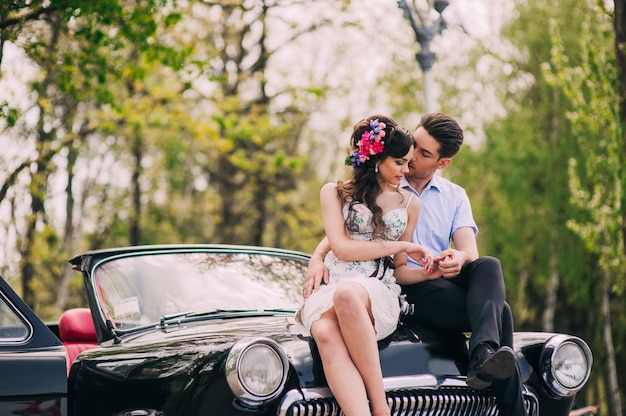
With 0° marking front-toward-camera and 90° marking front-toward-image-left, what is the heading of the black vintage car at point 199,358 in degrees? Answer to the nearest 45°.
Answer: approximately 315°

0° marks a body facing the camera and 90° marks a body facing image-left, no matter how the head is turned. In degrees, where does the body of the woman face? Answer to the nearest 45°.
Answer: approximately 0°

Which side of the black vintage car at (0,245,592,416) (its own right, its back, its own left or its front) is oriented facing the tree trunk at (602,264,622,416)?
left

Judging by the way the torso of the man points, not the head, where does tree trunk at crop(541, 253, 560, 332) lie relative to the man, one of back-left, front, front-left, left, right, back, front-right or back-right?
back

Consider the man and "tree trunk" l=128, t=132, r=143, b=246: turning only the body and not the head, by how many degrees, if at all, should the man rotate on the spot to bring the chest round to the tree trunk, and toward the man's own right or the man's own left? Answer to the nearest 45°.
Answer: approximately 180°

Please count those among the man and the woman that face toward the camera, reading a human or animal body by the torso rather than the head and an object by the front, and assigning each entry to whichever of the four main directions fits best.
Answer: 2

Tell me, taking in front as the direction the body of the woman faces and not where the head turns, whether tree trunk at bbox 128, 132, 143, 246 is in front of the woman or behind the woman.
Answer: behind
